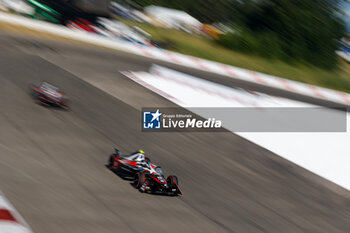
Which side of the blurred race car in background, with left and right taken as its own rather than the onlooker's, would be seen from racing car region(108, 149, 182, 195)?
front

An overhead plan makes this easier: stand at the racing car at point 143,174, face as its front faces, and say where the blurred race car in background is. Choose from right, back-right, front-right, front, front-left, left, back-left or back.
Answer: back

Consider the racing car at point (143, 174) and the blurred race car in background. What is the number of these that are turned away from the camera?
0

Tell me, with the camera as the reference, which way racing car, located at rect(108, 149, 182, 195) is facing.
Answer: facing the viewer and to the right of the viewer
